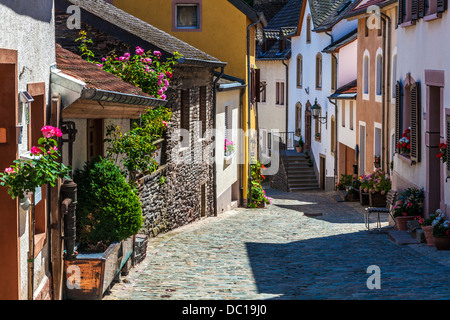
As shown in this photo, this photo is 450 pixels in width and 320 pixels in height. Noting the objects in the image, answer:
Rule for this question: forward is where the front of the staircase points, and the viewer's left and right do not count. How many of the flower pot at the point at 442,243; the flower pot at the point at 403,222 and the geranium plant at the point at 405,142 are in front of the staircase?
3

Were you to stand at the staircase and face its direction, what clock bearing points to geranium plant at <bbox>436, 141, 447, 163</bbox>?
The geranium plant is roughly at 12 o'clock from the staircase.

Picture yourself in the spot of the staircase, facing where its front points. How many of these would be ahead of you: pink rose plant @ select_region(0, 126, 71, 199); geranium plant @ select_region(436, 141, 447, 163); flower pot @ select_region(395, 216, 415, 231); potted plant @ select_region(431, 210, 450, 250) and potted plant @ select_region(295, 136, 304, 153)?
4

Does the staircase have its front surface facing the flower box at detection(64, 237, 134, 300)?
yes

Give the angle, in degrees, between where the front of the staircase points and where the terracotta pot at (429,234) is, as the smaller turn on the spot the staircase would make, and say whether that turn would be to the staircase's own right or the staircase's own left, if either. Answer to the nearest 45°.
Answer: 0° — it already faces it

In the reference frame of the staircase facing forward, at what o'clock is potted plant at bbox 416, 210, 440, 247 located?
The potted plant is roughly at 12 o'clock from the staircase.

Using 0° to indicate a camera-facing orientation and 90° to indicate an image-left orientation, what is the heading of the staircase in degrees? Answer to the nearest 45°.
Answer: approximately 0°

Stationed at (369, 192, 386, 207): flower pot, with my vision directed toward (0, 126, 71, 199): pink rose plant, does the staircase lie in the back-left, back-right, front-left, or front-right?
back-right

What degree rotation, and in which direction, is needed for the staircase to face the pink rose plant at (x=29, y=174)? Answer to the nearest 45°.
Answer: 0° — it already faces it
